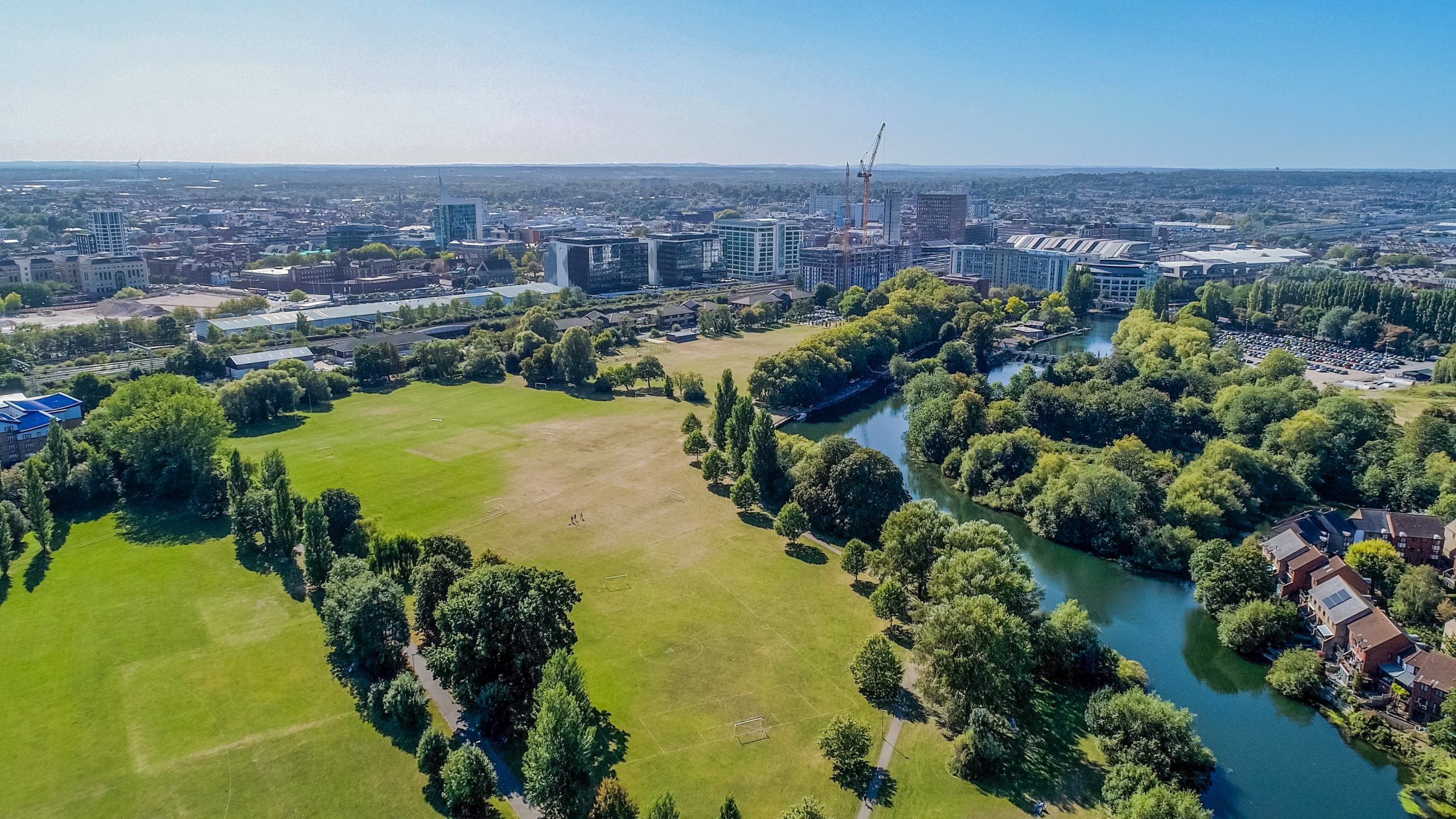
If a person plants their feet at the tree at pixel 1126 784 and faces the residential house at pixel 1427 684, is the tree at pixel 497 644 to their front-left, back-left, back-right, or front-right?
back-left

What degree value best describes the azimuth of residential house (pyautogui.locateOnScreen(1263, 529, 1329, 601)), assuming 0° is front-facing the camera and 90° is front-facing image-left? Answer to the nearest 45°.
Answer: approximately 45°

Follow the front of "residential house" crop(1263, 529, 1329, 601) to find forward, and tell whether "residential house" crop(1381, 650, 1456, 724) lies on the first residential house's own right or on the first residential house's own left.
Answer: on the first residential house's own left

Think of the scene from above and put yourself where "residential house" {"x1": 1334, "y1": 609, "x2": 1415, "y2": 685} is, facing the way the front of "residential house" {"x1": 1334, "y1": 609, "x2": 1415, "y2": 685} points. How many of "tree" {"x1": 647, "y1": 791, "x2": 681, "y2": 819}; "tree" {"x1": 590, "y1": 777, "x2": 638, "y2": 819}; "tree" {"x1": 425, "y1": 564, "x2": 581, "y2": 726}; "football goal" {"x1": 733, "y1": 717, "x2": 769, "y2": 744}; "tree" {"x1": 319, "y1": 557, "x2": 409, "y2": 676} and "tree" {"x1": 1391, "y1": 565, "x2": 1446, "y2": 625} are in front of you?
5

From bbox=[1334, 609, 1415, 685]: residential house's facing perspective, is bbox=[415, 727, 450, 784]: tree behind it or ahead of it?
ahead

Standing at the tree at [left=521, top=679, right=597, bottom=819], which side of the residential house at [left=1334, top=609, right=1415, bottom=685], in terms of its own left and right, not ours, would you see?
back

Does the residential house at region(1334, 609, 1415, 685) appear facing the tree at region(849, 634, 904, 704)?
yes

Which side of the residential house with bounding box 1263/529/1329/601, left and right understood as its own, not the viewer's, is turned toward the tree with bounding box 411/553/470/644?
back

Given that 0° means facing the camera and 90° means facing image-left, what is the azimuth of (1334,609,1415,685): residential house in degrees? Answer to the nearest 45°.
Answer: approximately 45°
